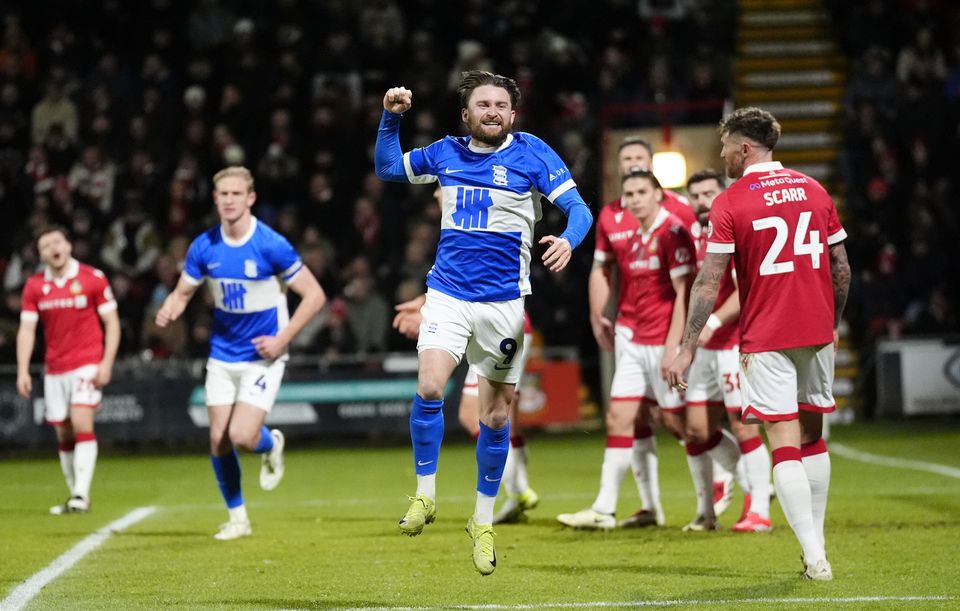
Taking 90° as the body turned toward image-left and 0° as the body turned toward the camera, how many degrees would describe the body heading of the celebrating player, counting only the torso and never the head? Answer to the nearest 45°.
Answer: approximately 0°
